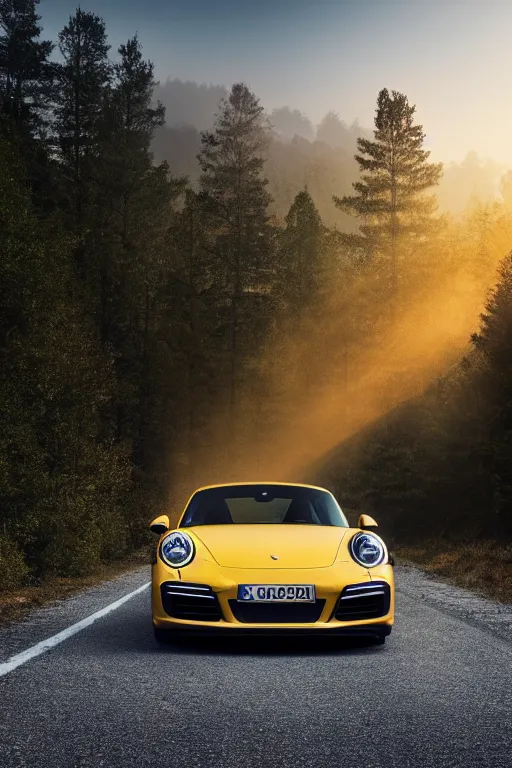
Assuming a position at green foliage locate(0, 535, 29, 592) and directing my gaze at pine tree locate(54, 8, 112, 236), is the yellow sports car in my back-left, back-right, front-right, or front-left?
back-right

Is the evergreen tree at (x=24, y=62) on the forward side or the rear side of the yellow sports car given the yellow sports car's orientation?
on the rear side

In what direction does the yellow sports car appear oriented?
toward the camera

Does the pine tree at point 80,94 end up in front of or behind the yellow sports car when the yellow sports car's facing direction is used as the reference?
behind

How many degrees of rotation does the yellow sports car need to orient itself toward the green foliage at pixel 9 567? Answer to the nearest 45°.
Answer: approximately 135° to its right
